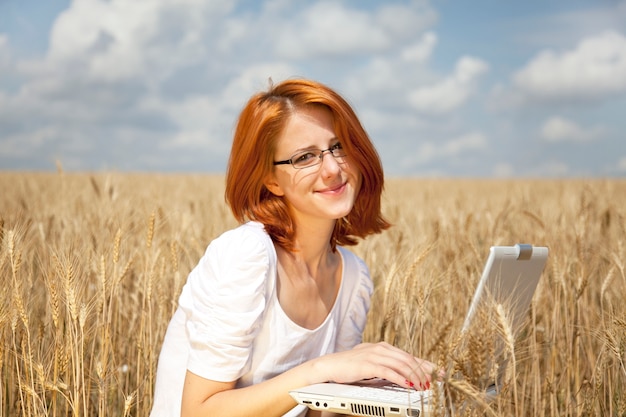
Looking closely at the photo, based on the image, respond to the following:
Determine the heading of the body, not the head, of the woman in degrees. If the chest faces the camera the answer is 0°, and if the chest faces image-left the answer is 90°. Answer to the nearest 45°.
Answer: approximately 315°
